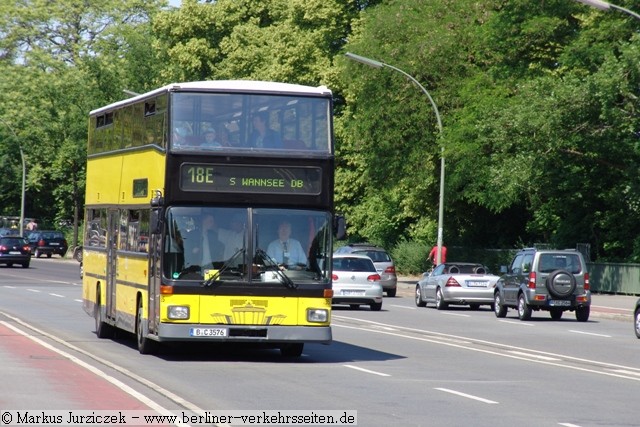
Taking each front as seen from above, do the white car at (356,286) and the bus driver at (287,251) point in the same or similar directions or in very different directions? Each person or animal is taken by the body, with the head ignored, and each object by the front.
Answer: very different directions

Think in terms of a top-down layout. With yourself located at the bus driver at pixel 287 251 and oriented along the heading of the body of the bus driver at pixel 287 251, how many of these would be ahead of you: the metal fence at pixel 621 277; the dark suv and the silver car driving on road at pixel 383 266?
0

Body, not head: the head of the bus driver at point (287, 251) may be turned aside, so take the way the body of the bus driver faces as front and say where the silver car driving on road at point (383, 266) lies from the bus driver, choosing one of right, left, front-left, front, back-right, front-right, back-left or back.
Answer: back

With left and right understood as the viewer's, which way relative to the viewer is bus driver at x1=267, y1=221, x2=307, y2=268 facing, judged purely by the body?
facing the viewer

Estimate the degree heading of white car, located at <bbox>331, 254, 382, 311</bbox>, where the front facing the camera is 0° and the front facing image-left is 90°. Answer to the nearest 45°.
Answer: approximately 180°

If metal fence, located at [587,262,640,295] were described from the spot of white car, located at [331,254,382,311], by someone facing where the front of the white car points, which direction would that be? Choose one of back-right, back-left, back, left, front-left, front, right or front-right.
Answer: front-right

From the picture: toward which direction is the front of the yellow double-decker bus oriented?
toward the camera

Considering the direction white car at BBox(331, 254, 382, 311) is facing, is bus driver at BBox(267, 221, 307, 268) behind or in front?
behind

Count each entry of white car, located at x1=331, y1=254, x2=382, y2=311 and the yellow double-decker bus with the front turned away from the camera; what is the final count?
1

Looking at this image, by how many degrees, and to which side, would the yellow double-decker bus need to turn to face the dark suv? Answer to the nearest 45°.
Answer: approximately 135° to its left

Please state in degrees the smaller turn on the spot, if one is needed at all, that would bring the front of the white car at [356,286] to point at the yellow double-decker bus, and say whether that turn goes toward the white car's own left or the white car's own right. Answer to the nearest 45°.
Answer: approximately 180°

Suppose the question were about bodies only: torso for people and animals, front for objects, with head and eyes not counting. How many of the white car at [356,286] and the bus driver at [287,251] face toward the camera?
1

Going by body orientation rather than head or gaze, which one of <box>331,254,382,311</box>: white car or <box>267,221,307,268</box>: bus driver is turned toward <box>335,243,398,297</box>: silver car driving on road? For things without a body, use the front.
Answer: the white car
